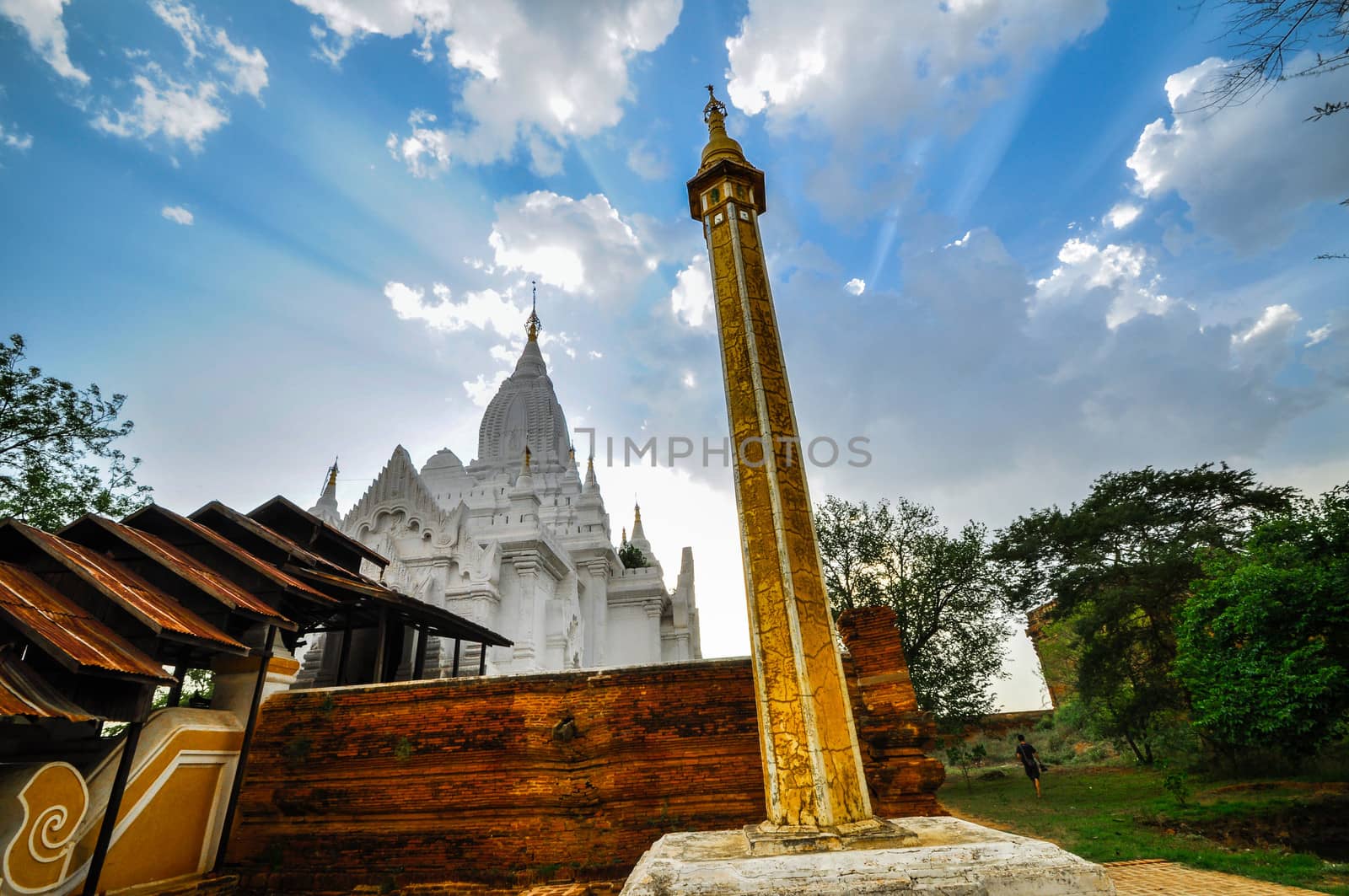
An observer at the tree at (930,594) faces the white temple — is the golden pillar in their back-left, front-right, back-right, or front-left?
front-left

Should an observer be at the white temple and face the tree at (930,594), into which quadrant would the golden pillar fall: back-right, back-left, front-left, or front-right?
front-right

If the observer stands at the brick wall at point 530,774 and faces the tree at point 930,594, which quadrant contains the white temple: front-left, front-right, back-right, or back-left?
front-left
